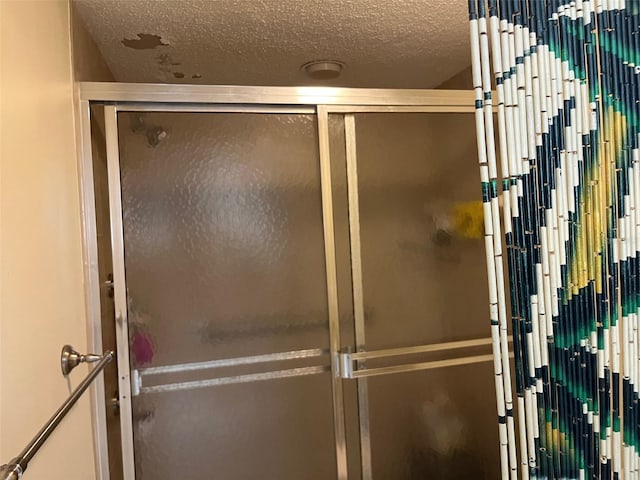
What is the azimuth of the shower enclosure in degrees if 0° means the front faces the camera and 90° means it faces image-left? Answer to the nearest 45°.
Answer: approximately 0°

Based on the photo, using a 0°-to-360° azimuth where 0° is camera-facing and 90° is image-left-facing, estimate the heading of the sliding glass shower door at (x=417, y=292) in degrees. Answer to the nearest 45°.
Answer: approximately 0°

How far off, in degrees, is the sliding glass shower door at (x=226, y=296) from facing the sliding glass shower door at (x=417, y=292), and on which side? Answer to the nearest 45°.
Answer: approximately 90° to its left

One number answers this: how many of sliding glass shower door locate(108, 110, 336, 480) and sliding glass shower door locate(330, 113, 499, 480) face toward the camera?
2
